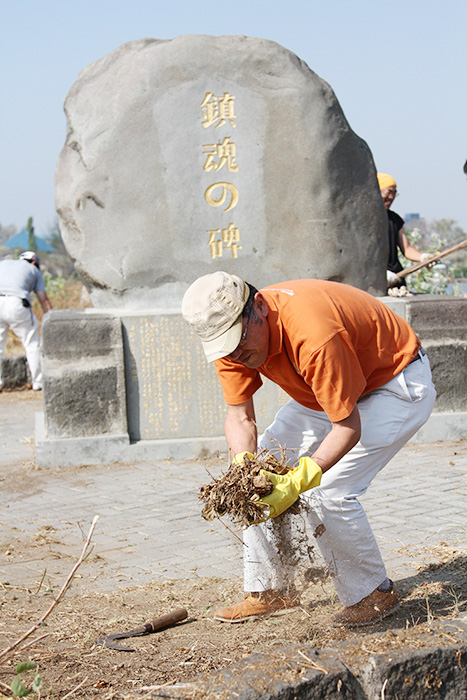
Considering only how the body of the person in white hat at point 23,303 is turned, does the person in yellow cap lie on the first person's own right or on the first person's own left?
on the first person's own right

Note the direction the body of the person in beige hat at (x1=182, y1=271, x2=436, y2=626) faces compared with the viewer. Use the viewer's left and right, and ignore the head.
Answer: facing the viewer and to the left of the viewer

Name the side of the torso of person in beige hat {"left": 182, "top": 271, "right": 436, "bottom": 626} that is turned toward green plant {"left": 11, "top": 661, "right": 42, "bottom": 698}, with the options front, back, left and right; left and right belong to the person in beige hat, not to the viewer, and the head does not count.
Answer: front

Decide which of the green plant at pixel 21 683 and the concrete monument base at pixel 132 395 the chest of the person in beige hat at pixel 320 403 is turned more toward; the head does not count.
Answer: the green plant

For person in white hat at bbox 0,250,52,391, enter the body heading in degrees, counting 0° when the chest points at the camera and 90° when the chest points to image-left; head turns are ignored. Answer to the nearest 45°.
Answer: approximately 225°

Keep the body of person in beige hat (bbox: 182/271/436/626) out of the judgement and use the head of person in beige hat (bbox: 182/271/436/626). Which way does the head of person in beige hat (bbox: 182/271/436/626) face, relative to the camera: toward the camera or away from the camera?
toward the camera

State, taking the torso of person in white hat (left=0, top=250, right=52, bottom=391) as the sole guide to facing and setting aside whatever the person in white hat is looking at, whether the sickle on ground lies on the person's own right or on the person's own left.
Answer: on the person's own right

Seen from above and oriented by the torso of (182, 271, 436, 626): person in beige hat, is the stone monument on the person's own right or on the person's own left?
on the person's own right
